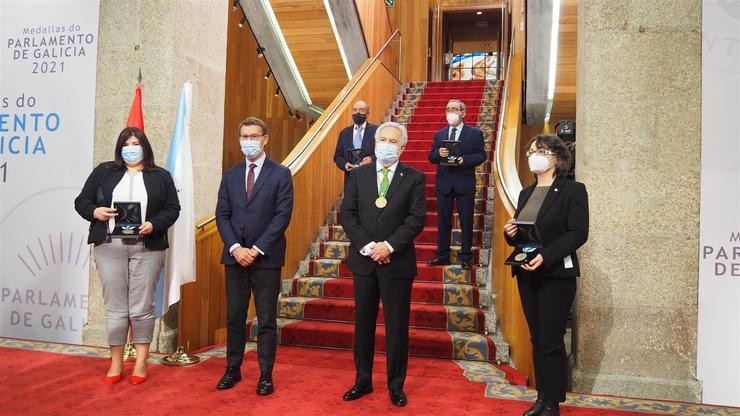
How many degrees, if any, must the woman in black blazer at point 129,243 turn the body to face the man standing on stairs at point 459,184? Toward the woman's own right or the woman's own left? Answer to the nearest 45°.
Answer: approximately 90° to the woman's own left

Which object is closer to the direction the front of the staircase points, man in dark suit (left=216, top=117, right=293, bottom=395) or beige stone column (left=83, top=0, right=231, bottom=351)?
the man in dark suit

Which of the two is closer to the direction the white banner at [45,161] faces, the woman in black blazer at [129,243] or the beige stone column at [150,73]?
the woman in black blazer

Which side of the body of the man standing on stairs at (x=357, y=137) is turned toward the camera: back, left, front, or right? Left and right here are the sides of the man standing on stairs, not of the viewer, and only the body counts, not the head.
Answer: front

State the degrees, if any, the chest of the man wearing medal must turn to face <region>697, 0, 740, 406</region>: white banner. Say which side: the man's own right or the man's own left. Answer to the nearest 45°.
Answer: approximately 90° to the man's own left

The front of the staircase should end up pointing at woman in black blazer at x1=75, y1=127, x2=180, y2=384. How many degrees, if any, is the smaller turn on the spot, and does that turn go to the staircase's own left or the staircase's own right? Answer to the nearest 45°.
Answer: approximately 45° to the staircase's own right

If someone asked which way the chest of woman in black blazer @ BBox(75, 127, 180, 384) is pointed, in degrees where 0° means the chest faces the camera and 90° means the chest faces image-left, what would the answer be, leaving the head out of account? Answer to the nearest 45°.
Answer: approximately 0°

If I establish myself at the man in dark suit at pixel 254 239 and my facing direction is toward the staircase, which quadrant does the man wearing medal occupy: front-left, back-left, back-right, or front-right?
front-right

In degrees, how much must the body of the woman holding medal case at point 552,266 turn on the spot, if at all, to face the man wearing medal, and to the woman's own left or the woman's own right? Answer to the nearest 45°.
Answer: approximately 45° to the woman's own right

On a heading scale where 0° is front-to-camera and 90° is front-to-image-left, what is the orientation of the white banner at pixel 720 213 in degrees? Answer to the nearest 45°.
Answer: approximately 0°

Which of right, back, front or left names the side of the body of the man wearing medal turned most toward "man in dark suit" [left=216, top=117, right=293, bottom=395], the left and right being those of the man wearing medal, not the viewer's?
right

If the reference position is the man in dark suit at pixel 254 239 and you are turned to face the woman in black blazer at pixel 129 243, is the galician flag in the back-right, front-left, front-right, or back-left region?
front-right

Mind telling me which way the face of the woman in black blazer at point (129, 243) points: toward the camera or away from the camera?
toward the camera

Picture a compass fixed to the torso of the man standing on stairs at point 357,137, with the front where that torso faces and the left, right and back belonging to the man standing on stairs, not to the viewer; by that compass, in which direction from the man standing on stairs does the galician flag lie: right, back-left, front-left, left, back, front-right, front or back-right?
front-right

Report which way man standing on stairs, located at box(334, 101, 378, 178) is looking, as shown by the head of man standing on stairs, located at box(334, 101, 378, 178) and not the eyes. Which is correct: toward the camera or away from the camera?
toward the camera

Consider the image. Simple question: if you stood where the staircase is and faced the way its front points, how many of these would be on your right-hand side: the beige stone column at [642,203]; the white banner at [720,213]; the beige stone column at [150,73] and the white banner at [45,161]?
2

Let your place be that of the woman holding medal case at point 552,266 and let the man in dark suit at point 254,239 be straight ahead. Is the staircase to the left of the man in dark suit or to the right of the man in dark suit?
right

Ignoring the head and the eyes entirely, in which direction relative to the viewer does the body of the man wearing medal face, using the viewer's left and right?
facing the viewer

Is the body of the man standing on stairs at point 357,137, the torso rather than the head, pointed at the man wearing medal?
yes
